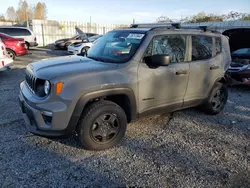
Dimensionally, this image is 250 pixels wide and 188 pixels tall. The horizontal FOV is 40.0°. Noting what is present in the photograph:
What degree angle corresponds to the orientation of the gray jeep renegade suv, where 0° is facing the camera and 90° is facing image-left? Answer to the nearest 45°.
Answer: approximately 45°

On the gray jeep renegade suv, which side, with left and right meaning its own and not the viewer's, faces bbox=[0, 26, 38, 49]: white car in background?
right

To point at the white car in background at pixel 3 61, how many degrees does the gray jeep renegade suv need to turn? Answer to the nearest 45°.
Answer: approximately 90° to its right
